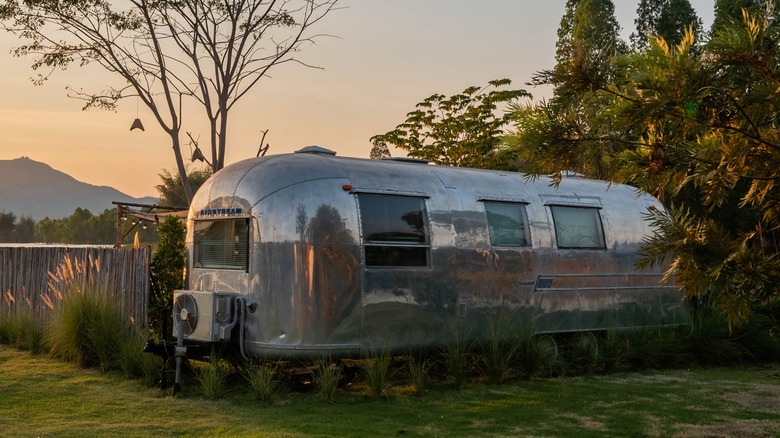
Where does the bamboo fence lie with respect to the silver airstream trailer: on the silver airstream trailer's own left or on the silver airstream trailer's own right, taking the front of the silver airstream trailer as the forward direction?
on the silver airstream trailer's own right

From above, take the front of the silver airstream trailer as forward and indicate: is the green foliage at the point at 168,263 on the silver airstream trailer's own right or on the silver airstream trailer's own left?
on the silver airstream trailer's own right

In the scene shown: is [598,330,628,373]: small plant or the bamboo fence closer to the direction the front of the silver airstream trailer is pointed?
the bamboo fence

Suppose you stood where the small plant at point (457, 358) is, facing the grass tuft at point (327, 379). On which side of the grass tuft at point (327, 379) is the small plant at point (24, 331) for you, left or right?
right

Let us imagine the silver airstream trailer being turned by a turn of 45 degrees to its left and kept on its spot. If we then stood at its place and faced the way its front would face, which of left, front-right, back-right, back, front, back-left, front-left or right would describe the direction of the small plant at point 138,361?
right

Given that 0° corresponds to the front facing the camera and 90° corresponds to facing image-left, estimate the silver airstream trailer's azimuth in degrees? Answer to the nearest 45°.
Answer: approximately 45°

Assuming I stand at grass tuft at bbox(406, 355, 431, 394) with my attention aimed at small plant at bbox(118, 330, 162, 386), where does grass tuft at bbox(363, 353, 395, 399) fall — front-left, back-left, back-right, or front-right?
front-left

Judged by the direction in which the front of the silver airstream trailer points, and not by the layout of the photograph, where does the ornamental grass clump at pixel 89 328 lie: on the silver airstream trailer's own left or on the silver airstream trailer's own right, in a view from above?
on the silver airstream trailer's own right
